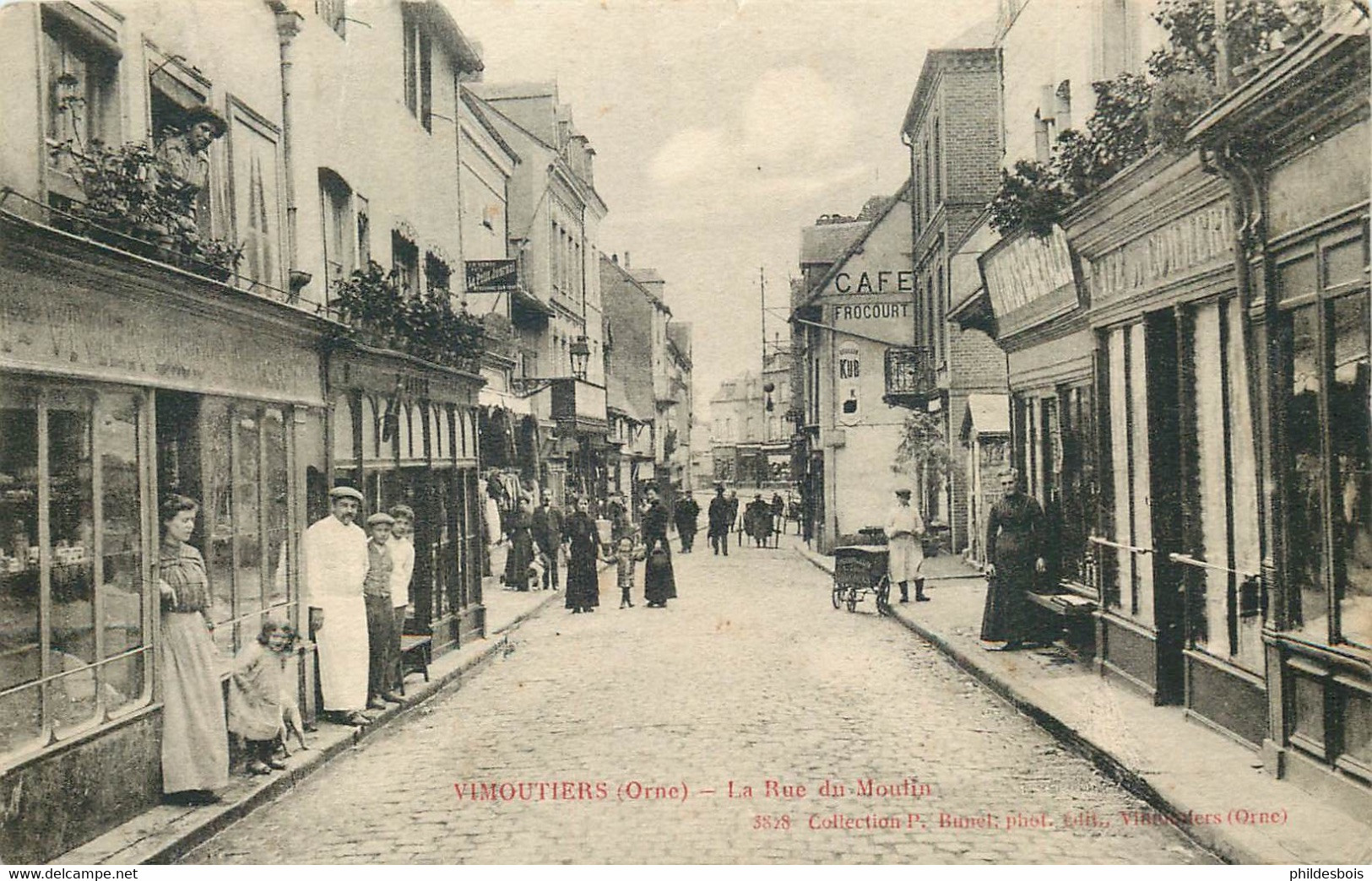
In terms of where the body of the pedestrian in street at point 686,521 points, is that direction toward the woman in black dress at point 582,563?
yes

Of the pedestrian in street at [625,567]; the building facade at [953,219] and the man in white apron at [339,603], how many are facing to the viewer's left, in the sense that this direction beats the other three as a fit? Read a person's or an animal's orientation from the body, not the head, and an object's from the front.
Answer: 1
